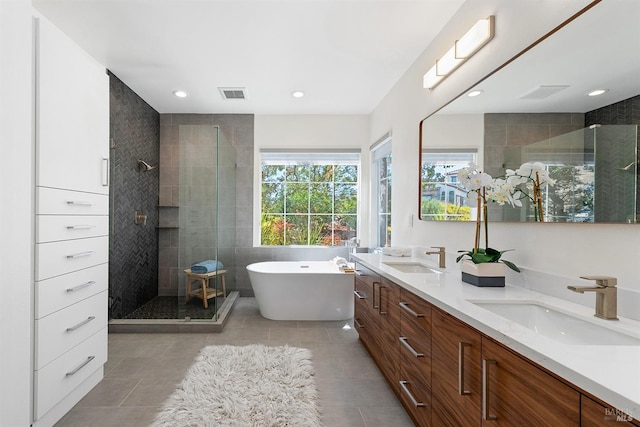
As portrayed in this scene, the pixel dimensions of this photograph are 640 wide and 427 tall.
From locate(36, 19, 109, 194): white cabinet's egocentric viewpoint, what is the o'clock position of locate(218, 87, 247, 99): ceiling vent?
The ceiling vent is roughly at 9 o'clock from the white cabinet.

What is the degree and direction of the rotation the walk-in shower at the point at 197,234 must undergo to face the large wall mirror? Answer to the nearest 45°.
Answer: approximately 45° to its left

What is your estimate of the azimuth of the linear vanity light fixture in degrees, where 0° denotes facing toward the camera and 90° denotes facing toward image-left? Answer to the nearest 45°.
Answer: approximately 45°

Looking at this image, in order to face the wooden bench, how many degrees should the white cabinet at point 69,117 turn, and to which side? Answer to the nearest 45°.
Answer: approximately 90° to its left

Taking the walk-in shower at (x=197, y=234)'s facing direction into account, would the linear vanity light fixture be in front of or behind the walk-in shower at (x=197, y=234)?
in front

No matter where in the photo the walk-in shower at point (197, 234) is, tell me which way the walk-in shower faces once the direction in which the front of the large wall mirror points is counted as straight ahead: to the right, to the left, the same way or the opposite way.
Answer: to the left

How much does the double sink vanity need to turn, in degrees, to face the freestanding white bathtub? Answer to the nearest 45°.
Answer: approximately 90° to its right

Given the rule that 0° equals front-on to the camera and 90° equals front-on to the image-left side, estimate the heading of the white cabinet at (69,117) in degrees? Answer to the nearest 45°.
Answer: approximately 315°

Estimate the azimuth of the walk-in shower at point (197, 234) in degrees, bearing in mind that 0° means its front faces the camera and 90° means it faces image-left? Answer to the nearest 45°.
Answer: approximately 0°

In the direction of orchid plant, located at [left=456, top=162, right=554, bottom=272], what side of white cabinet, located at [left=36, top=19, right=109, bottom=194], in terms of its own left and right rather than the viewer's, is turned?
front
